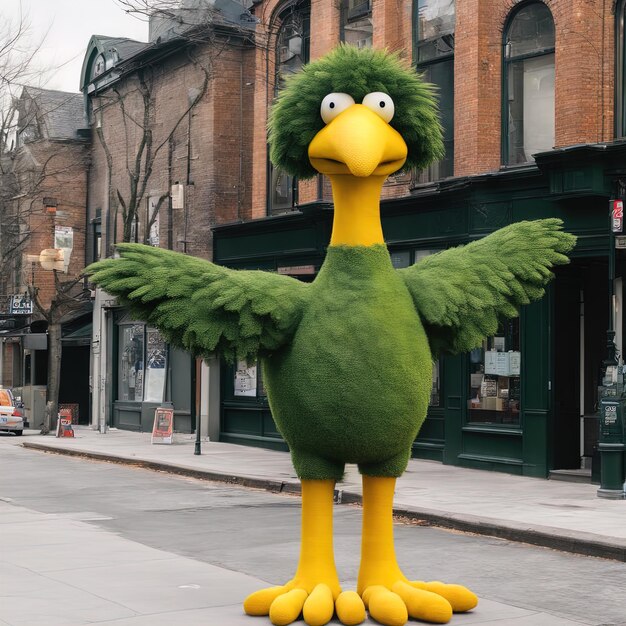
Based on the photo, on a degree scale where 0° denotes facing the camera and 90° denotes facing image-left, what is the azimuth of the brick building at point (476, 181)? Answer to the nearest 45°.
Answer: approximately 45°

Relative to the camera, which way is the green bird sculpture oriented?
toward the camera

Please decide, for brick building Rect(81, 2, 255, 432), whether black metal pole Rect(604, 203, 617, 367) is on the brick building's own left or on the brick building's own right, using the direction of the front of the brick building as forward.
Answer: on the brick building's own left

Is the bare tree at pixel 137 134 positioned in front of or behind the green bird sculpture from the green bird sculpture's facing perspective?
behind

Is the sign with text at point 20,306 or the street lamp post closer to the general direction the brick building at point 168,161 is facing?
the street lamp post

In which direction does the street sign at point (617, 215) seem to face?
toward the camera

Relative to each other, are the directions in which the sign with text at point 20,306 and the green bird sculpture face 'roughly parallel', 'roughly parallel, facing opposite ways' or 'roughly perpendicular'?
roughly parallel

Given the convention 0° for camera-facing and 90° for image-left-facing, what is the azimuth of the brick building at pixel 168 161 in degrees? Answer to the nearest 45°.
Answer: approximately 45°

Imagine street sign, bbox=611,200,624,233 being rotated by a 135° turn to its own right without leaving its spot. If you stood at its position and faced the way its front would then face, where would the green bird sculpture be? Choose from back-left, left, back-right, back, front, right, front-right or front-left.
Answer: back-left

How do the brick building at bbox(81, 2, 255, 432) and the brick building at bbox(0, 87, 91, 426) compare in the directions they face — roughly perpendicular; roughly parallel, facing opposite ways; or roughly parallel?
roughly parallel

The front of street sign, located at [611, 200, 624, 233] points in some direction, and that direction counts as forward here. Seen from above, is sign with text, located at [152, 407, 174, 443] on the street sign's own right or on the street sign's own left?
on the street sign's own right

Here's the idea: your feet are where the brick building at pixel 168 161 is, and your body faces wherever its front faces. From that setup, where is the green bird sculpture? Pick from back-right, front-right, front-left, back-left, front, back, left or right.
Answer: front-left

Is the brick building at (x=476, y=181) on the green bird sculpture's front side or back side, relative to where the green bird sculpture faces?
on the back side

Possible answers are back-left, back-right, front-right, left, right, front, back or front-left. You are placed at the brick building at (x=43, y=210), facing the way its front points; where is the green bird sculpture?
front-left

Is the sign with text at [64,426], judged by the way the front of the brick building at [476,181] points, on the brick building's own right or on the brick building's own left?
on the brick building's own right
